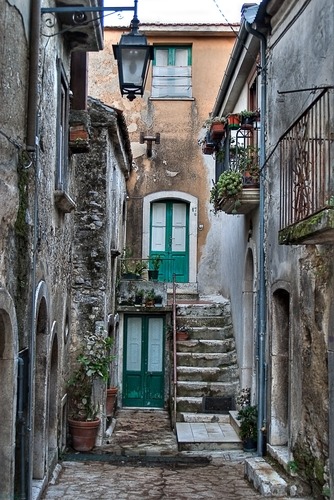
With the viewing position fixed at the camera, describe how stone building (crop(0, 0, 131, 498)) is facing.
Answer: facing to the right of the viewer

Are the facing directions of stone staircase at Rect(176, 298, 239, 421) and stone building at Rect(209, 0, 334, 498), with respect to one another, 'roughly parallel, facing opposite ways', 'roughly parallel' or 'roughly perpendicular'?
roughly perpendicular

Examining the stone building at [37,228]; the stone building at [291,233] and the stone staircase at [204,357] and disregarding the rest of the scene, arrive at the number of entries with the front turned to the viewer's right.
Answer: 1

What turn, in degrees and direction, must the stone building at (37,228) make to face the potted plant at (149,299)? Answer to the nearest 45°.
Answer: approximately 90° to its left

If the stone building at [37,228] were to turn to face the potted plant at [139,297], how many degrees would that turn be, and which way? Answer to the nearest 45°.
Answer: approximately 90° to its left

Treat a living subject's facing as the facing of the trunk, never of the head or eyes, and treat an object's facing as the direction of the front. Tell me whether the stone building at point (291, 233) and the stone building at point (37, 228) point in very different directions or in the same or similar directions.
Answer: very different directions

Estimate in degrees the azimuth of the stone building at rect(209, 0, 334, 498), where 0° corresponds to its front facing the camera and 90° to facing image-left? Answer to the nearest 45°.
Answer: approximately 90°

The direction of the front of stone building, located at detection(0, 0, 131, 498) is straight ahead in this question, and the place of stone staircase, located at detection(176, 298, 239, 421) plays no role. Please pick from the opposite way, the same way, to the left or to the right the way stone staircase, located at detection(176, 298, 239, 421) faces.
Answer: to the right

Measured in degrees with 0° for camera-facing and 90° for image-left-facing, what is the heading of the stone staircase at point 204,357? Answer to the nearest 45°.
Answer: approximately 0°

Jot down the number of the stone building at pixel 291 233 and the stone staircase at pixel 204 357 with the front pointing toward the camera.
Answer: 1

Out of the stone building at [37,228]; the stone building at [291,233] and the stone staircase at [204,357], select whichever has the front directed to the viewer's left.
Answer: the stone building at [291,233]
